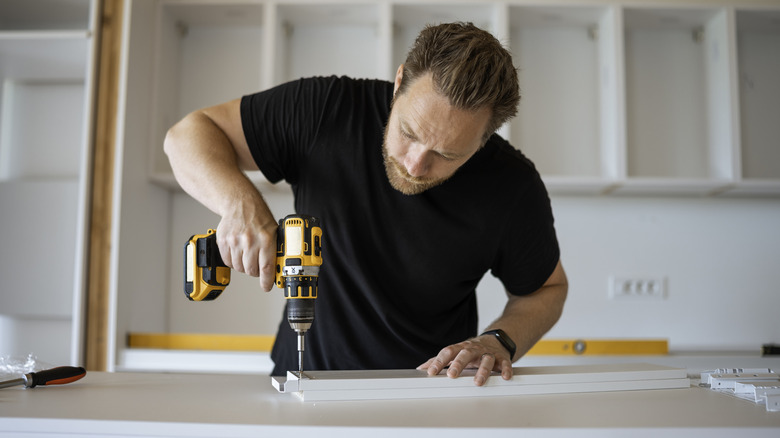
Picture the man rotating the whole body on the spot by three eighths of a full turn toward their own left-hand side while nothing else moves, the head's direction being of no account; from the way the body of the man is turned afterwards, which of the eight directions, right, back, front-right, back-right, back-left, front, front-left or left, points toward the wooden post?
left

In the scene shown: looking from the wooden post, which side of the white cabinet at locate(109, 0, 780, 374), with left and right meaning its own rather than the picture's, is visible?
right

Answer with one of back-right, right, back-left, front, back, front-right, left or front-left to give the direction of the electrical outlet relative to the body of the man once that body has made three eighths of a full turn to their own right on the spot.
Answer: right

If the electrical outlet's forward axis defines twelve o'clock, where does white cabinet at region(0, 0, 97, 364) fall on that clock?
The white cabinet is roughly at 2 o'clock from the electrical outlet.

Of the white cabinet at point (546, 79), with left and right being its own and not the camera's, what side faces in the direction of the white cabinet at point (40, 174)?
right

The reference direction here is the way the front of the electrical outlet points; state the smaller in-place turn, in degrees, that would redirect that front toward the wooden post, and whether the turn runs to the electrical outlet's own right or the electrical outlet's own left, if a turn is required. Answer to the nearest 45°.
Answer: approximately 45° to the electrical outlet's own right

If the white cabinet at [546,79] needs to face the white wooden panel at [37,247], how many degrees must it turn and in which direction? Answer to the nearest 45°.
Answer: approximately 90° to its right

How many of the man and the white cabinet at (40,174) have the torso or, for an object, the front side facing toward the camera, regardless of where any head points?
2

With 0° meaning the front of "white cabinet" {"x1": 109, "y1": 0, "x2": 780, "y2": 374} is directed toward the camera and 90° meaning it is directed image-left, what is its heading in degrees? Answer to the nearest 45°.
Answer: approximately 0°

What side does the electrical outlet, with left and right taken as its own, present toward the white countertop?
front

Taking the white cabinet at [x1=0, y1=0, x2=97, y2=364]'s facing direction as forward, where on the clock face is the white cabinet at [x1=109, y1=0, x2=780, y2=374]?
the white cabinet at [x1=109, y1=0, x2=780, y2=374] is roughly at 10 o'clock from the white cabinet at [x1=0, y1=0, x2=97, y2=364].
